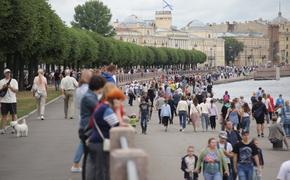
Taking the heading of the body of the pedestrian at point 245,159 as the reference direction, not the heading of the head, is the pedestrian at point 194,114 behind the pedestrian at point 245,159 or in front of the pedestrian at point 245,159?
behind

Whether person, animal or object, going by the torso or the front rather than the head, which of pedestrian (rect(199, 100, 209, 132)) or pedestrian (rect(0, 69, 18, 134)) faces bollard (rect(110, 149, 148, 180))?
pedestrian (rect(0, 69, 18, 134))

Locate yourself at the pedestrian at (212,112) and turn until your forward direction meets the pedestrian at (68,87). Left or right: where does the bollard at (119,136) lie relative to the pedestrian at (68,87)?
left

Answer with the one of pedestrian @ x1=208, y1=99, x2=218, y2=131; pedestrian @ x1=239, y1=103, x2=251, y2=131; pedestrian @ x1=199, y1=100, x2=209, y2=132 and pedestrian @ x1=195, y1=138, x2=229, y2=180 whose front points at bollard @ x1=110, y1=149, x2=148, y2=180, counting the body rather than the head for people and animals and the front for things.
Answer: pedestrian @ x1=195, y1=138, x2=229, y2=180

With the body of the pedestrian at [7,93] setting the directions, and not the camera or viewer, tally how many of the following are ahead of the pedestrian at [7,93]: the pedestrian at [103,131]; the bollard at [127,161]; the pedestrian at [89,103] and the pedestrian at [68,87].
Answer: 3

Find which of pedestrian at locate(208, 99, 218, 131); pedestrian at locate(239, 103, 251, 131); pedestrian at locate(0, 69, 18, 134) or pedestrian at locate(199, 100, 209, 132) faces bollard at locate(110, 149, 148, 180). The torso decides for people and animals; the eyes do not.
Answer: pedestrian at locate(0, 69, 18, 134)

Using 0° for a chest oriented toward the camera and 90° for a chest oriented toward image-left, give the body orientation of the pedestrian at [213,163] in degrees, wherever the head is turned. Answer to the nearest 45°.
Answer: approximately 0°

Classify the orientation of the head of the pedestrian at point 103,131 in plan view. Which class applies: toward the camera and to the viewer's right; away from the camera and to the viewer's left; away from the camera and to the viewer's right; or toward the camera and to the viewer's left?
away from the camera and to the viewer's right
